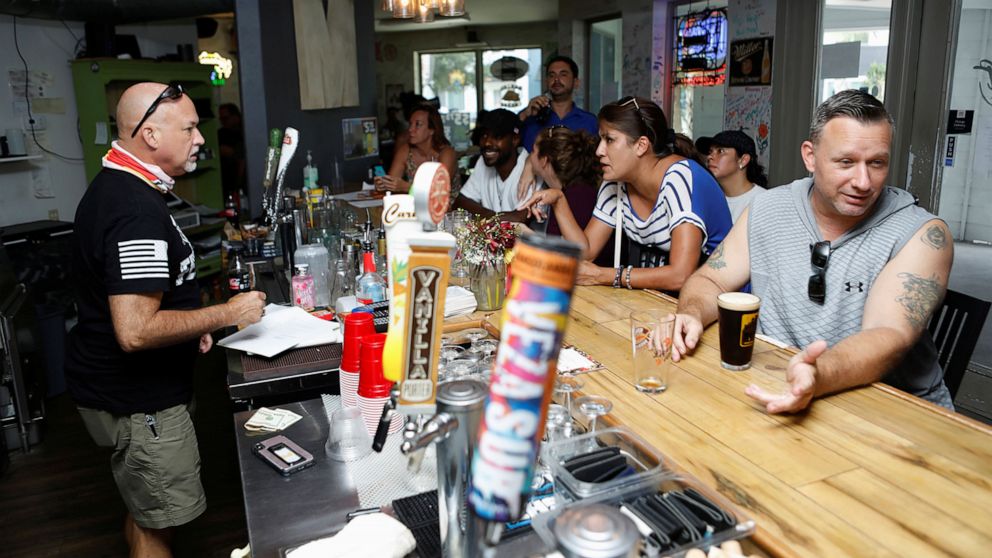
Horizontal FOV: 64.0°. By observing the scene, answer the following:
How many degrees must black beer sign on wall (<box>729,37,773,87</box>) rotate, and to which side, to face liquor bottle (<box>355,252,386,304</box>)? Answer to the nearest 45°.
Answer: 0° — it already faces it

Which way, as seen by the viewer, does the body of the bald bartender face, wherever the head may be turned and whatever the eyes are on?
to the viewer's right

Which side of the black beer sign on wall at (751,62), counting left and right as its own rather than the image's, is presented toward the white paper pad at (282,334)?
front

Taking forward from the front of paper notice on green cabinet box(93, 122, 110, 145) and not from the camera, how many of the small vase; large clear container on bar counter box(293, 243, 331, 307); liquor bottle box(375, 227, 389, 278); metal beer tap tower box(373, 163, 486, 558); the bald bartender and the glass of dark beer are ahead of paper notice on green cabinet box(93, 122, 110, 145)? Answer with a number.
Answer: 6

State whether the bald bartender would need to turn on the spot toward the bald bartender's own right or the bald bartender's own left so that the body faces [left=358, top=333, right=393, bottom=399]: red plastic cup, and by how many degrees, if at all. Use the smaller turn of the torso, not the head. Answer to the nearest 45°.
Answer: approximately 45° to the bald bartender's own right

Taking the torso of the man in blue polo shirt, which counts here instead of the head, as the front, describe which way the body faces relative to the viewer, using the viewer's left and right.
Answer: facing the viewer

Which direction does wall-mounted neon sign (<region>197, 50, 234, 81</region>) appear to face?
toward the camera

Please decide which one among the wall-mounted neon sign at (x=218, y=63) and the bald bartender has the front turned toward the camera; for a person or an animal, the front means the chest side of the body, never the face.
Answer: the wall-mounted neon sign

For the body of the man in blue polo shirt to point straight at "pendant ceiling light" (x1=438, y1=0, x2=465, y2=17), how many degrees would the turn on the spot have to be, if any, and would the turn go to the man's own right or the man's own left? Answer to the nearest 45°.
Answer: approximately 45° to the man's own right

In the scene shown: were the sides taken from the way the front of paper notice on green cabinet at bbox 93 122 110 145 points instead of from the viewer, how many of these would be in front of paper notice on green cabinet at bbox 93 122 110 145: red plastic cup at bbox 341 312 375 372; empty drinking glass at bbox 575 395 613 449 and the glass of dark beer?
3

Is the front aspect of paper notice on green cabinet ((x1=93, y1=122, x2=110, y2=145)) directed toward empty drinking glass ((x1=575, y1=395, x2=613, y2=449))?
yes

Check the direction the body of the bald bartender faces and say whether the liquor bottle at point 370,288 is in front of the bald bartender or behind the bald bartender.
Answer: in front

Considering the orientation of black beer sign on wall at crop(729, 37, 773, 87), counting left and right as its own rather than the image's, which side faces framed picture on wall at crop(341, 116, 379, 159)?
right

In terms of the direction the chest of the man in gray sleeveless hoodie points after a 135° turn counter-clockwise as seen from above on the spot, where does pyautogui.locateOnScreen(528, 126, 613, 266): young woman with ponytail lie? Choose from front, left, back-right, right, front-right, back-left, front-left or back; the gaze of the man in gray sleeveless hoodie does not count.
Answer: back-left

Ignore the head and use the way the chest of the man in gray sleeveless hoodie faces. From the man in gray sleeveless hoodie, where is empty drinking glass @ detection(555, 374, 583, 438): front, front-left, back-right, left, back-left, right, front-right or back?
front

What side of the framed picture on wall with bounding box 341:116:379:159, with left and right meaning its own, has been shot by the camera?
front
